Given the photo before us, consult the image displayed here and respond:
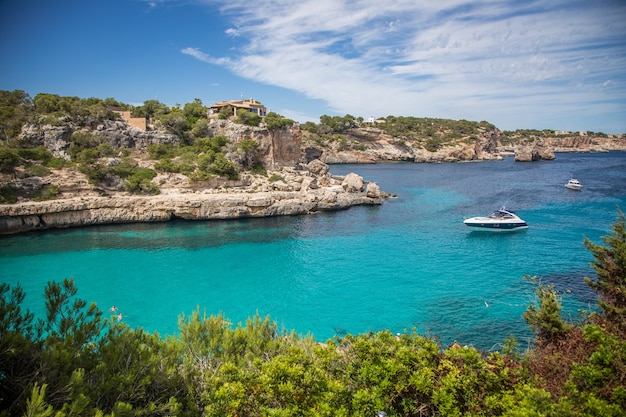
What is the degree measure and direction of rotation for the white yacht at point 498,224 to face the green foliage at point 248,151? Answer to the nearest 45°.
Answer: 0° — it already faces it

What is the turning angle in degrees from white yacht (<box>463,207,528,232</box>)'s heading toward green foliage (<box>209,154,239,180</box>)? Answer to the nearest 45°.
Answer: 0° — it already faces it

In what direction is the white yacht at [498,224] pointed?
to the viewer's left

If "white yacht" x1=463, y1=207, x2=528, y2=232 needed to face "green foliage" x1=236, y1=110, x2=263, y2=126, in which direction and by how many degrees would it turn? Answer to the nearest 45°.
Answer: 0° — it already faces it

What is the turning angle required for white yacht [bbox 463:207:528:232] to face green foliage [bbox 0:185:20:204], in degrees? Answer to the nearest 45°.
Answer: approximately 45° to its left
